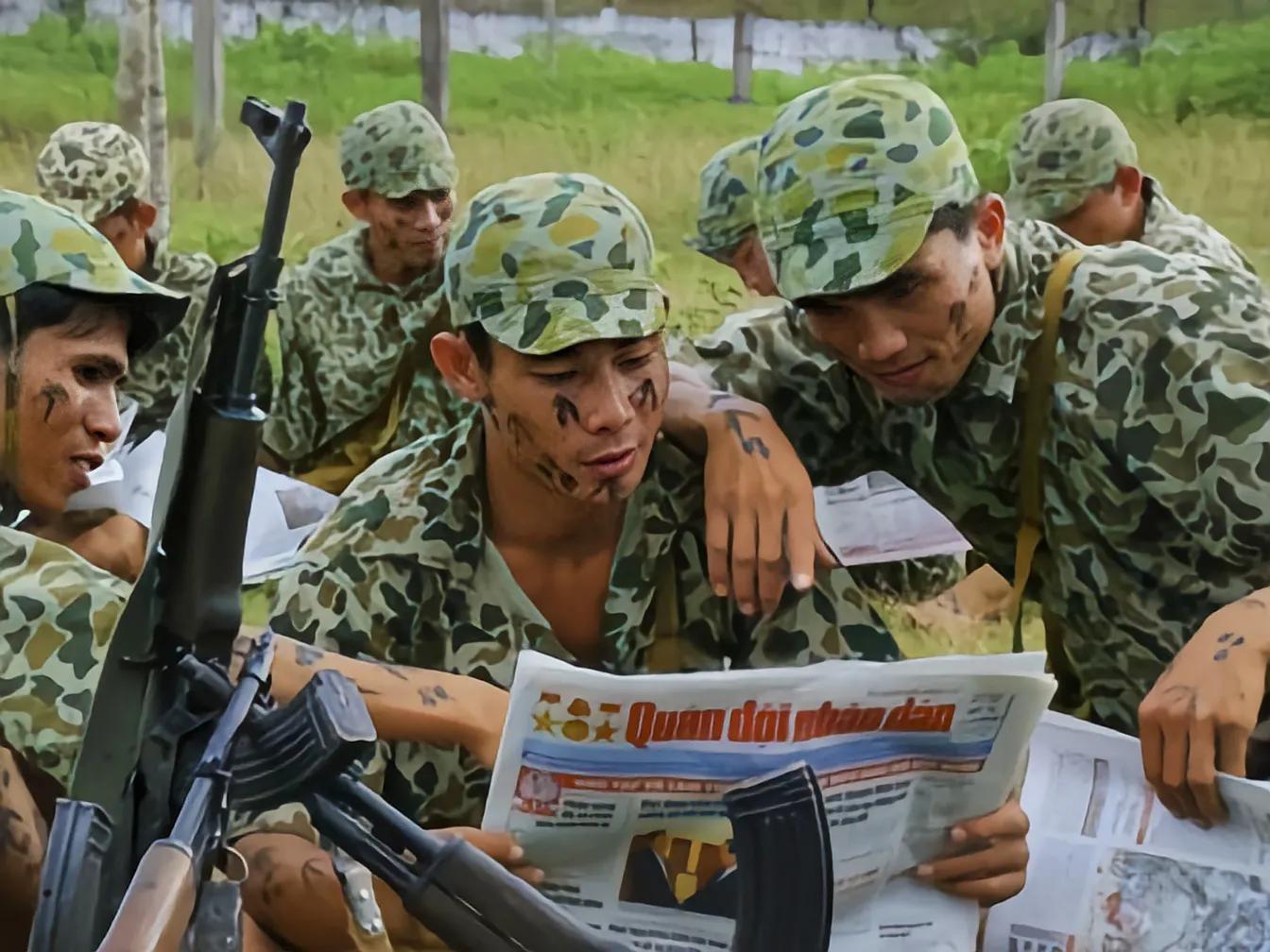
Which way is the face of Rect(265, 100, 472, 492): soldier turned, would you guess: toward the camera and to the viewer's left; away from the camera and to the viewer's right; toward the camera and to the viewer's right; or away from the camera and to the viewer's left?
toward the camera and to the viewer's right

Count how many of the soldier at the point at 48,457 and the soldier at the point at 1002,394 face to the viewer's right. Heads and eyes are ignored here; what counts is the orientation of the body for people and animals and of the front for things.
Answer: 1

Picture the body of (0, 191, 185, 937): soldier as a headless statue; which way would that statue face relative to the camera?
to the viewer's right

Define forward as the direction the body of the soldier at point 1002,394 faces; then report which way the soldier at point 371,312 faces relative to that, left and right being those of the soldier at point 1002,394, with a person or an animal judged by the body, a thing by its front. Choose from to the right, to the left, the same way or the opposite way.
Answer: to the left

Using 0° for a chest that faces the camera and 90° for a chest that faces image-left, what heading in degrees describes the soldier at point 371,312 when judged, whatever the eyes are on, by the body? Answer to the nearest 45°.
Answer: approximately 315°
